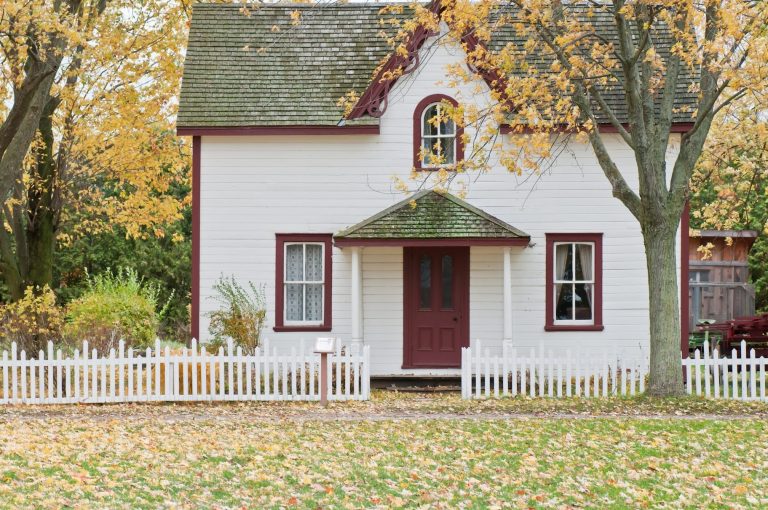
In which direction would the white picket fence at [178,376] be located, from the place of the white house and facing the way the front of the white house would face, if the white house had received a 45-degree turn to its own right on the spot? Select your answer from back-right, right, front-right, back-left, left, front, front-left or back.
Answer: front

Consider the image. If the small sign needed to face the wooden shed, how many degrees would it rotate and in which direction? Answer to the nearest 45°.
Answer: approximately 135° to its left

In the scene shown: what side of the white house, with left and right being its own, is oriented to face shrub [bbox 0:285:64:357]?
right

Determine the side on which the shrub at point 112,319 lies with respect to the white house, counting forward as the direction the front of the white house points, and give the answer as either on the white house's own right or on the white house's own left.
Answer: on the white house's own right

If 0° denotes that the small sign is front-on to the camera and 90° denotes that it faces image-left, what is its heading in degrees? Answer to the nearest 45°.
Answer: approximately 0°

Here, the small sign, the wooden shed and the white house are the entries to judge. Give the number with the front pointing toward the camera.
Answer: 3

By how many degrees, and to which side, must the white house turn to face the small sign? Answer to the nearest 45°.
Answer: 0° — it already faces it

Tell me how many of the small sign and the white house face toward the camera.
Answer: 2

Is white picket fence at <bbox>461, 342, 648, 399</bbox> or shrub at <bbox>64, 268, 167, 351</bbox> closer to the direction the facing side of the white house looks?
the white picket fence

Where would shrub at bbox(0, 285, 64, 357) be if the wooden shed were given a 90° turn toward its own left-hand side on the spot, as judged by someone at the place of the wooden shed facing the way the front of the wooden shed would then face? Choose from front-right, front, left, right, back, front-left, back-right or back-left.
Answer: back-right
